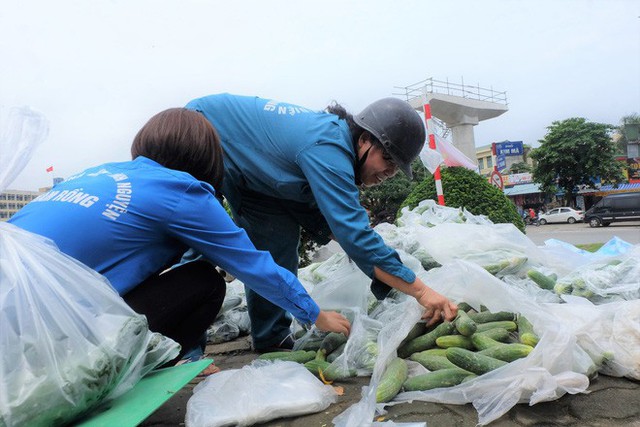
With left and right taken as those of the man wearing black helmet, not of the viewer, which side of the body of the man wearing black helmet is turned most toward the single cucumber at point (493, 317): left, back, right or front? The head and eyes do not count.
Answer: front

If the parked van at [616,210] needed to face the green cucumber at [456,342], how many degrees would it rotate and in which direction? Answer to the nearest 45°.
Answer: approximately 90° to its left

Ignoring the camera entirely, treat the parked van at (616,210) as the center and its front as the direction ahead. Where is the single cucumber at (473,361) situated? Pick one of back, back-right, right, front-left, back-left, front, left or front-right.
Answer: left

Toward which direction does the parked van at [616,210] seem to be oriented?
to the viewer's left

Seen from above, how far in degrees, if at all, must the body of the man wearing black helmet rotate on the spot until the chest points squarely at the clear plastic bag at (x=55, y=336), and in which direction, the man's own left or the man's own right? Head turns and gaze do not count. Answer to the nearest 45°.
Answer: approximately 135° to the man's own right

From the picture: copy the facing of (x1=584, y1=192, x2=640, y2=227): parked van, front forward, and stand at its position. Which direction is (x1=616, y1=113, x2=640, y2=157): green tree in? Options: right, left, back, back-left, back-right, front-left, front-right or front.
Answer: right

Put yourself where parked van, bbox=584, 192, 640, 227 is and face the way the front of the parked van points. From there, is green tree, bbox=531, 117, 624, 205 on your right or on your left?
on your right

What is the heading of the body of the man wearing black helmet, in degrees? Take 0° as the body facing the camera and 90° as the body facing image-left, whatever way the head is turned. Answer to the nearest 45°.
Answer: approximately 270°
